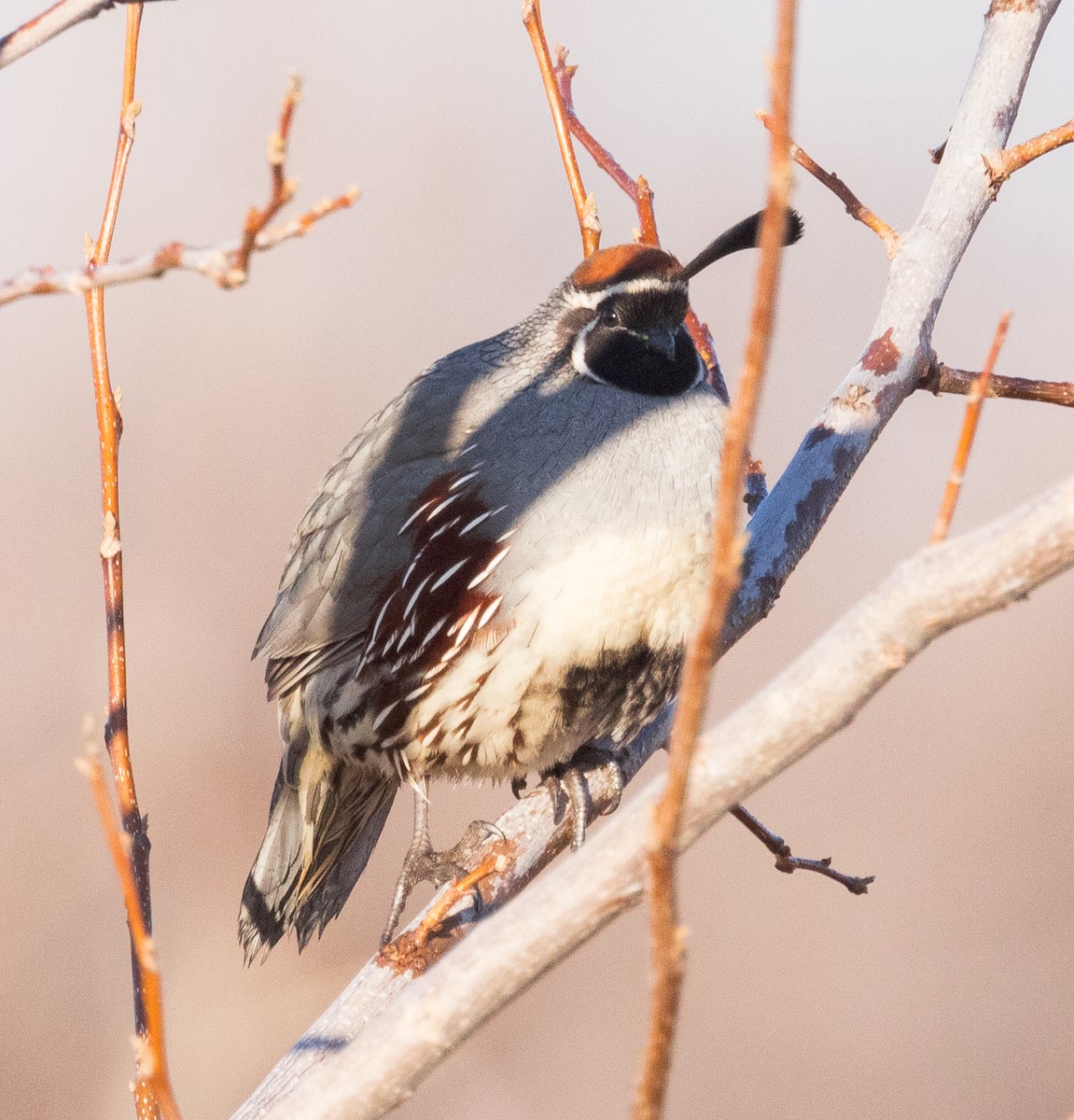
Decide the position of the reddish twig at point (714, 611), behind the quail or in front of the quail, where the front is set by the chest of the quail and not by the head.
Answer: in front

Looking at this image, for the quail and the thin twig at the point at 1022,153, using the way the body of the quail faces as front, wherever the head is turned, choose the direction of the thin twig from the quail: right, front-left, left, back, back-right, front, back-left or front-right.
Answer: front-left

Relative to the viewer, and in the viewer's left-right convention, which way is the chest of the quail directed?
facing the viewer and to the right of the viewer

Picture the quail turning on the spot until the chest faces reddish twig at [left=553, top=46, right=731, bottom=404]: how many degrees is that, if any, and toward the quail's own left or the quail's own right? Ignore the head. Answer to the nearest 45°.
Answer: approximately 90° to the quail's own left
